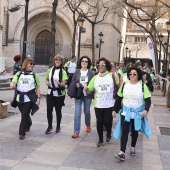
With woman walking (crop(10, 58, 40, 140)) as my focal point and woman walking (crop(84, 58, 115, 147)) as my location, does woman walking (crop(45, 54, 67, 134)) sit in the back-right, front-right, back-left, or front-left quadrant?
front-right

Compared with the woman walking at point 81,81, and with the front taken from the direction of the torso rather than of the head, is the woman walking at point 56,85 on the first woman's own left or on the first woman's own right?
on the first woman's own right

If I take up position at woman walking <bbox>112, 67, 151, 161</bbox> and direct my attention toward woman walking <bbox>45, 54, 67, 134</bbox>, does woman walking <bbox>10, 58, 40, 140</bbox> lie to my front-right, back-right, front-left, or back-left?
front-left

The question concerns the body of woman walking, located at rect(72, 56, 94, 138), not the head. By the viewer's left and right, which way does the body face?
facing the viewer

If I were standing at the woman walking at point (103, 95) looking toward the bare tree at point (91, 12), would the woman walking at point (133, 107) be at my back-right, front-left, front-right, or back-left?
back-right

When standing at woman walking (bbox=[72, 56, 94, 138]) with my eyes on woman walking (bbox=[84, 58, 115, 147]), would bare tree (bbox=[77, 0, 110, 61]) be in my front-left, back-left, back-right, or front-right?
back-left

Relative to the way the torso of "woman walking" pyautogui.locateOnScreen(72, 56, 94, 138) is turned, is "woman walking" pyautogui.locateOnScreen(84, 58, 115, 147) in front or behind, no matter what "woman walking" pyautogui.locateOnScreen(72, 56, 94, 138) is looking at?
in front

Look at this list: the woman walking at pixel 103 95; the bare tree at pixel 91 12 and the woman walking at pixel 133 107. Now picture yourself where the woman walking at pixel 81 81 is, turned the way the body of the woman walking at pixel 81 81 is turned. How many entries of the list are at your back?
1

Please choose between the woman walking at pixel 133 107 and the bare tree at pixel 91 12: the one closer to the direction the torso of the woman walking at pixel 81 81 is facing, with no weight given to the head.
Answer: the woman walking

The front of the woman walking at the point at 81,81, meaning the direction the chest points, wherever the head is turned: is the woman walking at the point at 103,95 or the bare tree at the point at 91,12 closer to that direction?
the woman walking

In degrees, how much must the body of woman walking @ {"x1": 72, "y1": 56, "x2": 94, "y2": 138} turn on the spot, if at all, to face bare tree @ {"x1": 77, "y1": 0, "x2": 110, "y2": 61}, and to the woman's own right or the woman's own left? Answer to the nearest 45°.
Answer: approximately 180°

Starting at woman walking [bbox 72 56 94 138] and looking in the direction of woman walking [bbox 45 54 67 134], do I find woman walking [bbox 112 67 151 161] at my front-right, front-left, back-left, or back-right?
back-left

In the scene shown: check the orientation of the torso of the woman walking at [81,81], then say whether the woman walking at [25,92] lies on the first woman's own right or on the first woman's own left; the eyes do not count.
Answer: on the first woman's own right

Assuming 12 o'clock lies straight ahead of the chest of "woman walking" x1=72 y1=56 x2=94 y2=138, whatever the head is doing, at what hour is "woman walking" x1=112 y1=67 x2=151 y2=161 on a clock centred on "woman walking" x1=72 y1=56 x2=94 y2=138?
"woman walking" x1=112 y1=67 x2=151 y2=161 is roughly at 11 o'clock from "woman walking" x1=72 y1=56 x2=94 y2=138.
